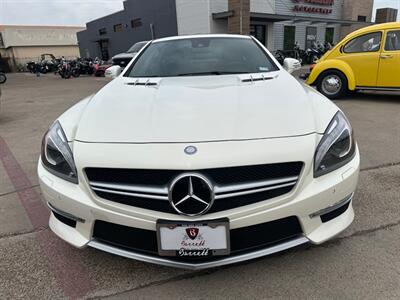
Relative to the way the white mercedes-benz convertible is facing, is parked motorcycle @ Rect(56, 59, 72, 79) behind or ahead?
behind

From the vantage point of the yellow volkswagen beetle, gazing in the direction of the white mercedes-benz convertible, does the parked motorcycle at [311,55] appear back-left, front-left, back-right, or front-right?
back-right

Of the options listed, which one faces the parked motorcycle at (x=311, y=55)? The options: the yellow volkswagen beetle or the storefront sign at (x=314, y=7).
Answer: the storefront sign

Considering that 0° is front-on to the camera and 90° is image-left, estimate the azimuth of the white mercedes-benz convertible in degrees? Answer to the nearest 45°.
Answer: approximately 0°

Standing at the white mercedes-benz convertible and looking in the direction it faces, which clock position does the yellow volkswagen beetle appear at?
The yellow volkswagen beetle is roughly at 7 o'clock from the white mercedes-benz convertible.

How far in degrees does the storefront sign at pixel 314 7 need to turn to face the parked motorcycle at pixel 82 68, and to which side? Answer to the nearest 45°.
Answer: approximately 45° to its right

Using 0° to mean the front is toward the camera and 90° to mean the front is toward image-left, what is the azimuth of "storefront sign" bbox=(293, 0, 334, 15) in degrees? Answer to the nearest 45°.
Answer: approximately 0°

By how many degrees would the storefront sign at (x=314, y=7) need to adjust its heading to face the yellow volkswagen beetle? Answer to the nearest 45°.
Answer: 0° — it already faces it

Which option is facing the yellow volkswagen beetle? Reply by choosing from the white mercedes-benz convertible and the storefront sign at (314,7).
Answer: the storefront sign

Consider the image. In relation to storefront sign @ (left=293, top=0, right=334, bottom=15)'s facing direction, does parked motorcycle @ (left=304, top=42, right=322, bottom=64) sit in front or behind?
in front
